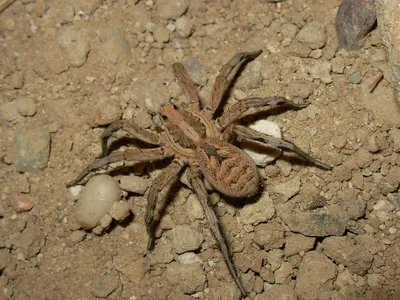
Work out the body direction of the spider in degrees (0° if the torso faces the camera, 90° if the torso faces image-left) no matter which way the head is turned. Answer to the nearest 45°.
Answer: approximately 135°

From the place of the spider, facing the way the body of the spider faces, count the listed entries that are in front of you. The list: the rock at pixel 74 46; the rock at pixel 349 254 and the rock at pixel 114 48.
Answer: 2

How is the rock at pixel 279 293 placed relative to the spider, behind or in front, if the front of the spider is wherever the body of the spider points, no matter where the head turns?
behind

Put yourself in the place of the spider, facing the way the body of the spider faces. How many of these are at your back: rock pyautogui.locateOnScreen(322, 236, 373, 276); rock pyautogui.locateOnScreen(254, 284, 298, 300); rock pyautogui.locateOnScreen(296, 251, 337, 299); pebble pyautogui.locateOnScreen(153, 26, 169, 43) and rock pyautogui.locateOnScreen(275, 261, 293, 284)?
4

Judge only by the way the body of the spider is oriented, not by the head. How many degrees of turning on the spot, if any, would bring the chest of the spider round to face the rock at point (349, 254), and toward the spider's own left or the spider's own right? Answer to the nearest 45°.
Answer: approximately 180°

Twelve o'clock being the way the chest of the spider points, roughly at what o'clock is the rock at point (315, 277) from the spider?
The rock is roughly at 6 o'clock from the spider.

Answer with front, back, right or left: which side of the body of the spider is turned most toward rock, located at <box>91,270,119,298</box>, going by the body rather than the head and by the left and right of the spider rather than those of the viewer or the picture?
left

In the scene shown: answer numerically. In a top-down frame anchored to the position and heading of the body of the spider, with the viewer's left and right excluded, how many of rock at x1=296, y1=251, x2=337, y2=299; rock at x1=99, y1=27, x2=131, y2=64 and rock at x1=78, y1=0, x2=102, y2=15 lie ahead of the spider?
2

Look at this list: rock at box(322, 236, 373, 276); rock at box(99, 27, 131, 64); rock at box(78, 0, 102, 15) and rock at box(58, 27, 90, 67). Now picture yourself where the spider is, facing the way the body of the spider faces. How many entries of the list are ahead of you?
3

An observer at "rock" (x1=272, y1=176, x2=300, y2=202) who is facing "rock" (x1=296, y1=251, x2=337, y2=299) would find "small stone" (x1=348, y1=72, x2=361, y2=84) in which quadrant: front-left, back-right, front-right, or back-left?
back-left
